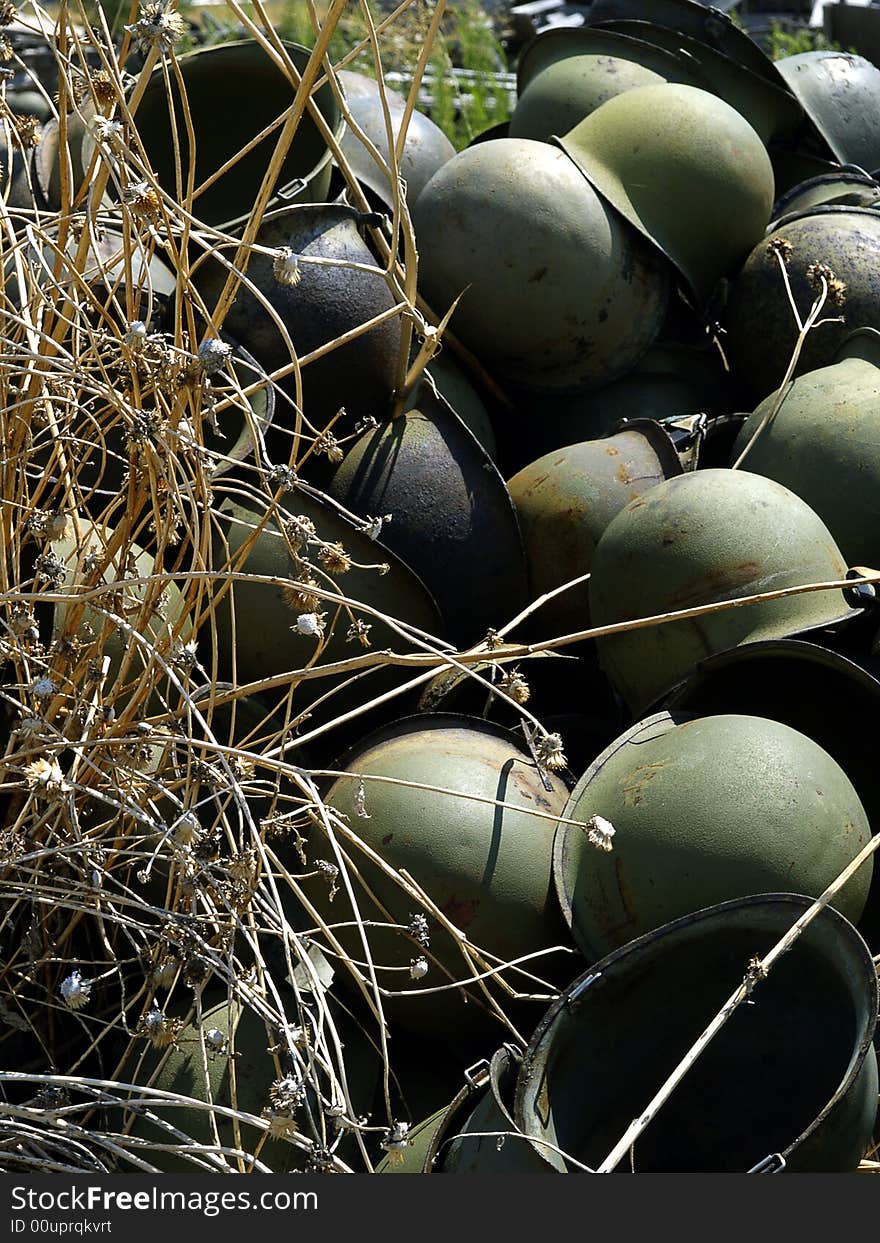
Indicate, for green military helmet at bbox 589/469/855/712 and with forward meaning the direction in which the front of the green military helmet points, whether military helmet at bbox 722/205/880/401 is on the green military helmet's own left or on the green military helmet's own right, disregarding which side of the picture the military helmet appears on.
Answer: on the green military helmet's own left

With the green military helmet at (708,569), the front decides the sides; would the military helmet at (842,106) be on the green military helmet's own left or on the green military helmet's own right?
on the green military helmet's own left
